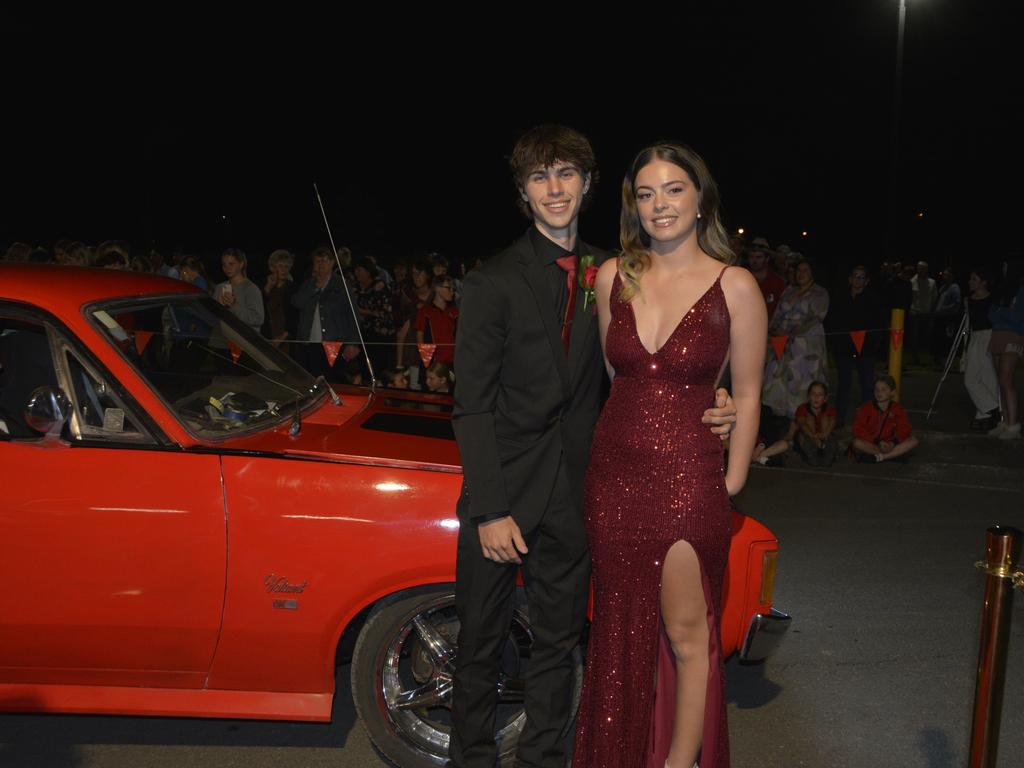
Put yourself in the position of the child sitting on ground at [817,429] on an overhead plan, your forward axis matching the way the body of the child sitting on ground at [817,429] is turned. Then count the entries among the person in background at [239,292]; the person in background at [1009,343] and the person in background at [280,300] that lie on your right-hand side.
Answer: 2

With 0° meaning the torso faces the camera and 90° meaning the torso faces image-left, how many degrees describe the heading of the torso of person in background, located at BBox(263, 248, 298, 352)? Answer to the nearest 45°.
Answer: approximately 0°

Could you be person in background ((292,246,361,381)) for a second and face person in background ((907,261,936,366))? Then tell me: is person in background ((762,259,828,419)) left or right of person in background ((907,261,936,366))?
right

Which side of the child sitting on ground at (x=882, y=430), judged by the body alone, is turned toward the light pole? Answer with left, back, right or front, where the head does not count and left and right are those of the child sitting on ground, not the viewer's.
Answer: back

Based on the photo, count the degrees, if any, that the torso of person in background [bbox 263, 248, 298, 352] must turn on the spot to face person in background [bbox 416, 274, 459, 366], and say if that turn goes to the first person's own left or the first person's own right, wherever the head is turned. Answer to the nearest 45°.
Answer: approximately 45° to the first person's own left

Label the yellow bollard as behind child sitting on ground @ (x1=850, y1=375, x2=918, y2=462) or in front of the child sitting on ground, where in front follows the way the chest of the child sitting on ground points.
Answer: behind

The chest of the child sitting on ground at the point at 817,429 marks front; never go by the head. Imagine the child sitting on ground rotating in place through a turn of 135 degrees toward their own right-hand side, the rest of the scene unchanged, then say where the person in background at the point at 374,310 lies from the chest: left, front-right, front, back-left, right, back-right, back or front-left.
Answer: front-left

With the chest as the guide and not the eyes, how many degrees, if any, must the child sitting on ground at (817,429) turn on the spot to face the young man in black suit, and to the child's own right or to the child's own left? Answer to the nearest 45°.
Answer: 0° — they already face them

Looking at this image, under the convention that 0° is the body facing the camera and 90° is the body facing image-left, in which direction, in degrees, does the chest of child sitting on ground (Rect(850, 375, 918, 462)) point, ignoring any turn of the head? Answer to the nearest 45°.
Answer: approximately 0°

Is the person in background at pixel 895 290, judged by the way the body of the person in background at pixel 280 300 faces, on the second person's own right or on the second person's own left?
on the second person's own left
